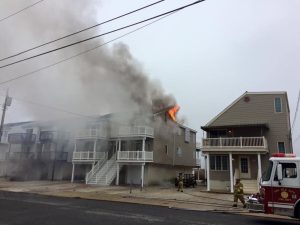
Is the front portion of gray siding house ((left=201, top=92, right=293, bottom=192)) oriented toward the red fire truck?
yes

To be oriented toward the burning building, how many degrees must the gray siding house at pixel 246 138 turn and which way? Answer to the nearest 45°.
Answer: approximately 90° to its right

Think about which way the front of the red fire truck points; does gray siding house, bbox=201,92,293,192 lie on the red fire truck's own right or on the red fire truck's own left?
on the red fire truck's own right

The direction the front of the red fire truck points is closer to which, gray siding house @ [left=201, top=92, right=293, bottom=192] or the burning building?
the burning building

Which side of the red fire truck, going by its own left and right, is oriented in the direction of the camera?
left

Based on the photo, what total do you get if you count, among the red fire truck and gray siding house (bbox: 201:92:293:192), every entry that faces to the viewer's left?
1

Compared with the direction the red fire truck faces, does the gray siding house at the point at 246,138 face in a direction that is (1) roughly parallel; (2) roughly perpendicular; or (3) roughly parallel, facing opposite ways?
roughly perpendicular

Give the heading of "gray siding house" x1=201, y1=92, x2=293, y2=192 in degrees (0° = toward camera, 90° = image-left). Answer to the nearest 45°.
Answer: approximately 0°
